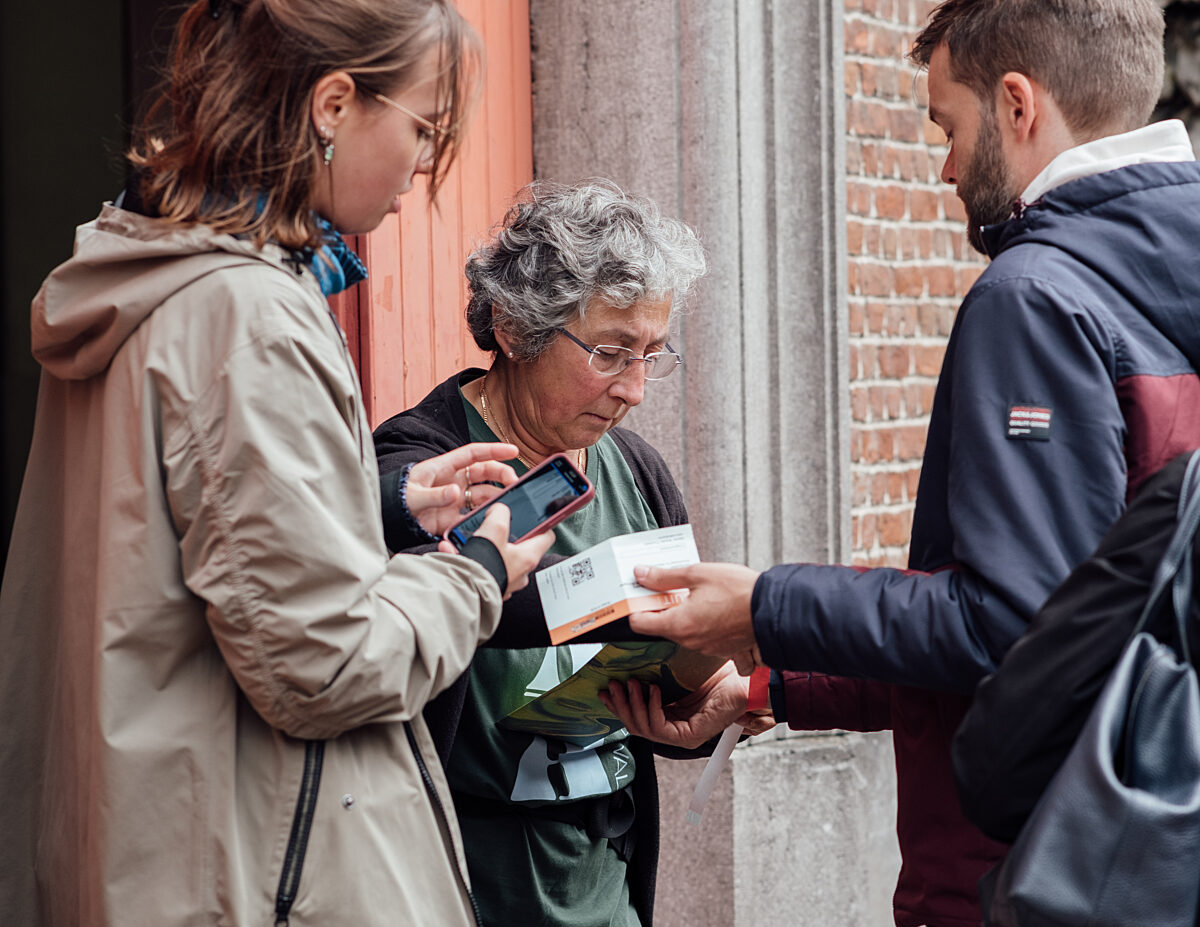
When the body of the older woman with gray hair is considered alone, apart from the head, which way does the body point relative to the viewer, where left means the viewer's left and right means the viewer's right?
facing the viewer and to the right of the viewer

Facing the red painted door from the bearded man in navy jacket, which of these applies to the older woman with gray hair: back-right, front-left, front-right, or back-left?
front-left

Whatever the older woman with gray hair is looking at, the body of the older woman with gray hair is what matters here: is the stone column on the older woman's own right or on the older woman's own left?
on the older woman's own left

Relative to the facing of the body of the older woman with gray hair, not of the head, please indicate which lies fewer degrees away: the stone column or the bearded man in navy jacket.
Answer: the bearded man in navy jacket

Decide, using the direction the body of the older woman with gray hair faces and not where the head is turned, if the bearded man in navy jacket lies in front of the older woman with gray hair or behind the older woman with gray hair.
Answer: in front

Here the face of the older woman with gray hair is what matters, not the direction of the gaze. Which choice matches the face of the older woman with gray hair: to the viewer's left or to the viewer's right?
to the viewer's right

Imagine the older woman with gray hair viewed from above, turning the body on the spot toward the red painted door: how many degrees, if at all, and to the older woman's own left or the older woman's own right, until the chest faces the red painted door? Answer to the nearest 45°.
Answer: approximately 135° to the older woman's own left

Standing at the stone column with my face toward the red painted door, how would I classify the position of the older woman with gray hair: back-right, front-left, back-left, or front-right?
front-left
